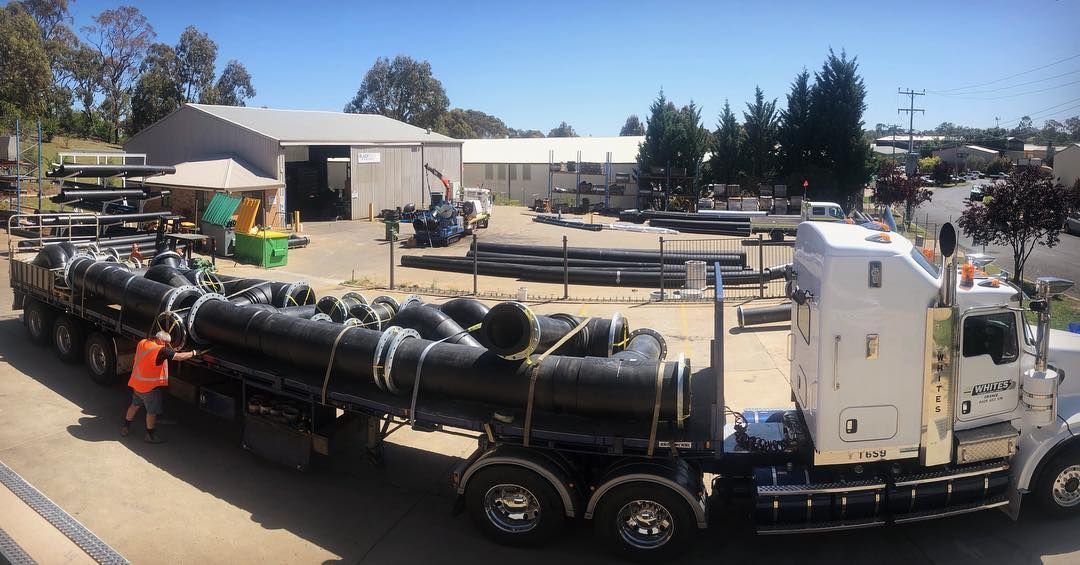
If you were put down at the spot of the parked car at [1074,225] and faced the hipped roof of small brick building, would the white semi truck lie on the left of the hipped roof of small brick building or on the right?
left

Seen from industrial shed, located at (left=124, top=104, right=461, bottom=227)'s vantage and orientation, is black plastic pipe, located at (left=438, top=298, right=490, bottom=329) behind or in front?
in front

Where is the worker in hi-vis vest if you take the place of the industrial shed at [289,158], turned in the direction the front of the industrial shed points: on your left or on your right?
on your right

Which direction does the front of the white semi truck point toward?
to the viewer's right

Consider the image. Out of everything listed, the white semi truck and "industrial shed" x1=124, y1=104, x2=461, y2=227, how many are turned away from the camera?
0

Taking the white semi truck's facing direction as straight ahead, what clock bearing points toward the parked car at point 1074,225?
The parked car is roughly at 10 o'clock from the white semi truck.

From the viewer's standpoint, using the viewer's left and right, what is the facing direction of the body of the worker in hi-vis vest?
facing away from the viewer and to the right of the viewer

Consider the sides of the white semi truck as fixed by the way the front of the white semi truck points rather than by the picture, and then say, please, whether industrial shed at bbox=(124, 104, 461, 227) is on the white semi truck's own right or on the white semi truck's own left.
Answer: on the white semi truck's own left

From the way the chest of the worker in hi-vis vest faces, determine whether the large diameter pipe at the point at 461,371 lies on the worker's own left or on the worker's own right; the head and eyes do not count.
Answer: on the worker's own right

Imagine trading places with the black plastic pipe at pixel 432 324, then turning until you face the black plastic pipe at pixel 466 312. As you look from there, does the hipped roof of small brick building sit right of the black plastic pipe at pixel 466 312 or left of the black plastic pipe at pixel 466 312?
left

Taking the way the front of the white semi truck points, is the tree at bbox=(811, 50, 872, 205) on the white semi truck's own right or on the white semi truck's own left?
on the white semi truck's own left
